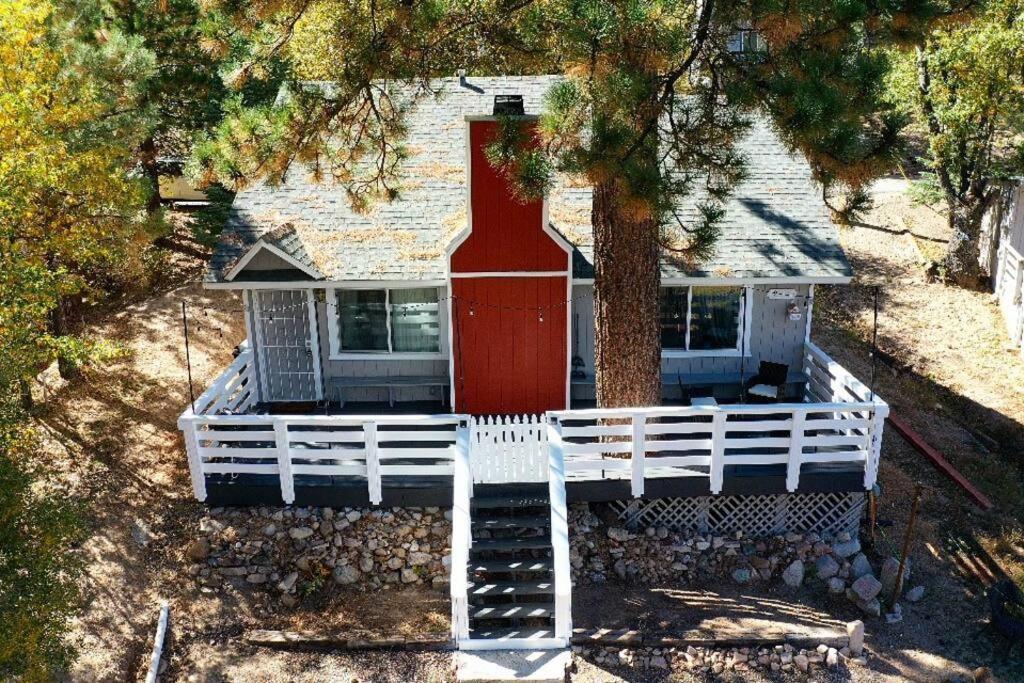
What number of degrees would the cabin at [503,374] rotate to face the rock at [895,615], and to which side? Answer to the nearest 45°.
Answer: approximately 45° to its left

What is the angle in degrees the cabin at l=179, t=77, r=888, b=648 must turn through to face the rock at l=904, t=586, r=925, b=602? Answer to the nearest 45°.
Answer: approximately 90° to its left

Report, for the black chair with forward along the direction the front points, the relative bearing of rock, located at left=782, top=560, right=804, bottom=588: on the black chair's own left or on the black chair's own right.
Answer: on the black chair's own left

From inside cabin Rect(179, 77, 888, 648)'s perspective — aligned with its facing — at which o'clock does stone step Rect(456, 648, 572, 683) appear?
The stone step is roughly at 12 o'clock from the cabin.

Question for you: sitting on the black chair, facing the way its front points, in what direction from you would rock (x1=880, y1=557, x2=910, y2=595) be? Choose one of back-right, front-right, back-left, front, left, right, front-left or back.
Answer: left

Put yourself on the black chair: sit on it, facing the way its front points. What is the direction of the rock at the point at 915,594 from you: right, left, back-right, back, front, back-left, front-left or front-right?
left

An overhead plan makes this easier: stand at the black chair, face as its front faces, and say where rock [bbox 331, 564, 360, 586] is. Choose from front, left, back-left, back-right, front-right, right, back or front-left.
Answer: front

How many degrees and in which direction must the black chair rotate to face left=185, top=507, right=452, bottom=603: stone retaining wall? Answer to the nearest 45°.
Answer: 0° — it already faces it

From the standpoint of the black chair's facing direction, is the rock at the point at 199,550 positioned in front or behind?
in front

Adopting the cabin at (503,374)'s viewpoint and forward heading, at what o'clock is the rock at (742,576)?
The rock is roughly at 10 o'clock from the cabin.

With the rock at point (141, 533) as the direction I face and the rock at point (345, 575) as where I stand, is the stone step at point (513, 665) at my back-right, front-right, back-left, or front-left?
back-left

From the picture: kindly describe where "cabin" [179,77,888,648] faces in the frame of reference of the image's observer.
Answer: facing the viewer
